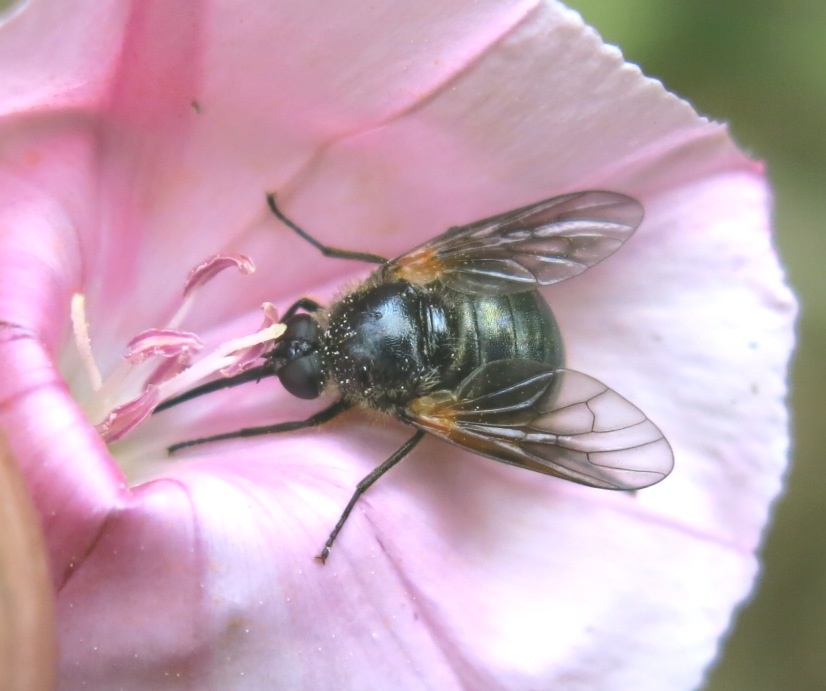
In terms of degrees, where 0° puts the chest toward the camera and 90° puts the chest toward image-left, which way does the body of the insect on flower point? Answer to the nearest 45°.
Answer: approximately 90°
